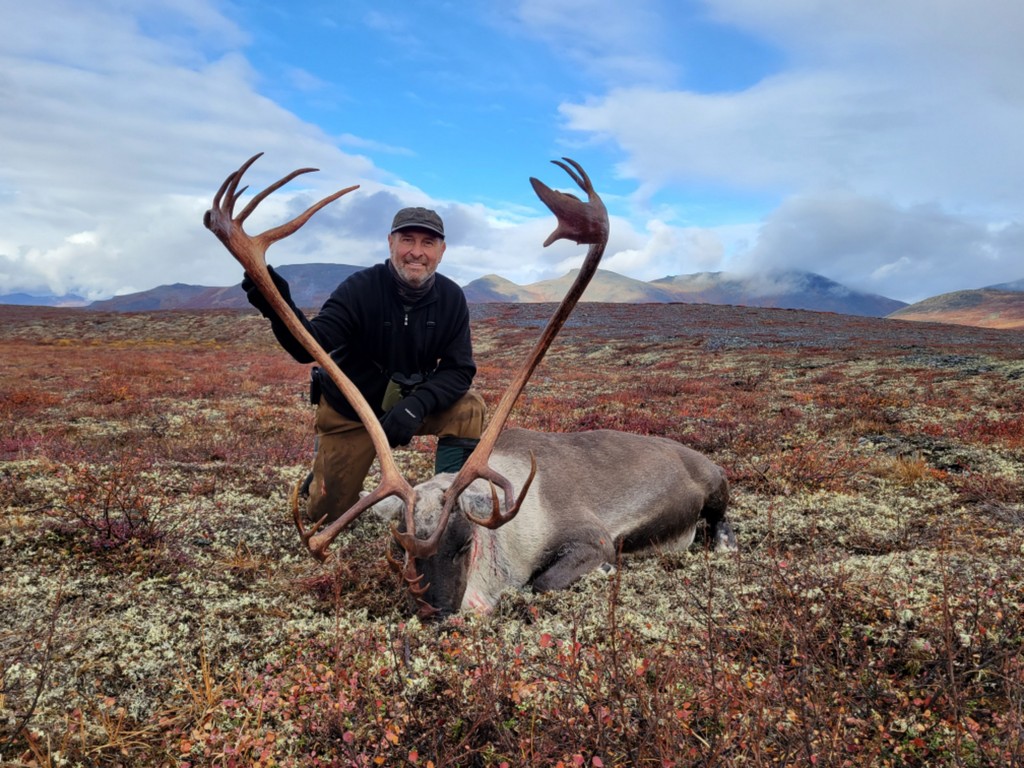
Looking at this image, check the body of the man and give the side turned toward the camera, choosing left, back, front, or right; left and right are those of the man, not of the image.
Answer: front

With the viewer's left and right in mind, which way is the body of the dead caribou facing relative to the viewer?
facing the viewer and to the left of the viewer

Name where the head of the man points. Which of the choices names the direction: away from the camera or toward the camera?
toward the camera
